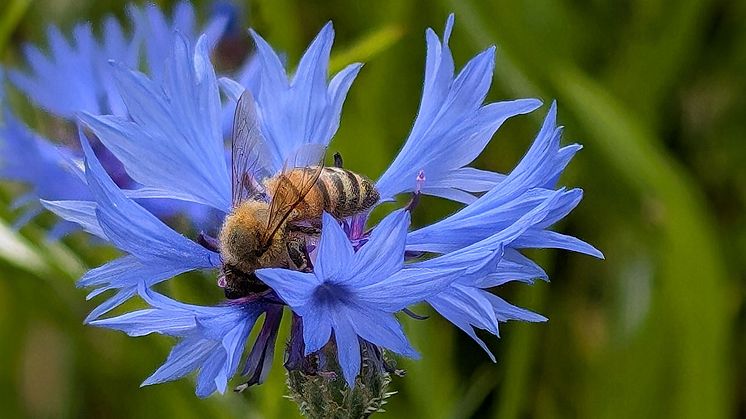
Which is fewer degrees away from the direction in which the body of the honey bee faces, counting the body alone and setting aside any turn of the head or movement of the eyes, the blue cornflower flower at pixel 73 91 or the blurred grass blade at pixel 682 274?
the blue cornflower flower

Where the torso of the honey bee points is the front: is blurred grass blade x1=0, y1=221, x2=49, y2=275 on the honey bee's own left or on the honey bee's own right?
on the honey bee's own right

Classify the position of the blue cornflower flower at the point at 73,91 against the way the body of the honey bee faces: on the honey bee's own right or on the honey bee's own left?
on the honey bee's own right
